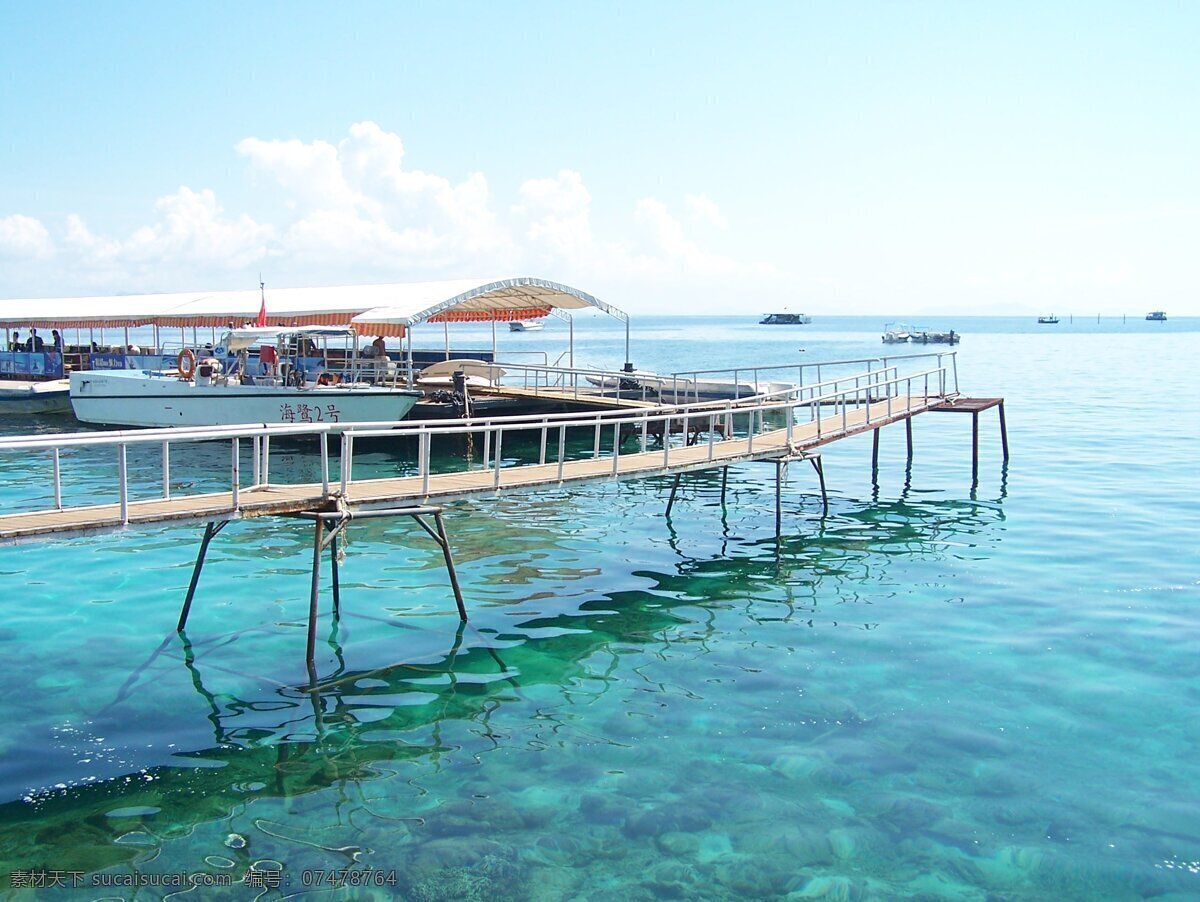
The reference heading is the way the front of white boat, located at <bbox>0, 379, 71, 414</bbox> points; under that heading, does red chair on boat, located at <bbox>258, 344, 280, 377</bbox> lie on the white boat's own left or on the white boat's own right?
on the white boat's own right

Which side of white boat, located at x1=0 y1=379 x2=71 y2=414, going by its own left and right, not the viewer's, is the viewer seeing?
right
